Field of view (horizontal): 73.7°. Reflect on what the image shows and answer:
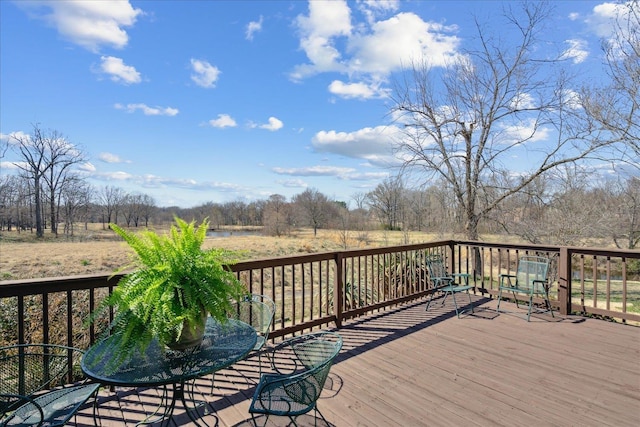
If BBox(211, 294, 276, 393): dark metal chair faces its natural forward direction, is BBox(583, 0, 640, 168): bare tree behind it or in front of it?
behind

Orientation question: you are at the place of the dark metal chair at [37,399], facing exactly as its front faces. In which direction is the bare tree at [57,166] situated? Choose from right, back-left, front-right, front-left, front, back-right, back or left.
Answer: back-left

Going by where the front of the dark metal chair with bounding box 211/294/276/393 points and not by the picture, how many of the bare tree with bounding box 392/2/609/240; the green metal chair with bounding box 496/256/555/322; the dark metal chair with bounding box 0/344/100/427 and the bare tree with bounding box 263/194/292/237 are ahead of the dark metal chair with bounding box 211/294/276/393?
1

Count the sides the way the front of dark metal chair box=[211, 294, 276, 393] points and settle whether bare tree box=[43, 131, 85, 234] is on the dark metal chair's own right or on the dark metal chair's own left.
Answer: on the dark metal chair's own right

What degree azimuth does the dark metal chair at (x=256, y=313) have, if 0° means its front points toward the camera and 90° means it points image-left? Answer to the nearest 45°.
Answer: approximately 45°

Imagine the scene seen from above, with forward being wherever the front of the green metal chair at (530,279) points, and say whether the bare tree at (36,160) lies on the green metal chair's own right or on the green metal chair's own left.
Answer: on the green metal chair's own right

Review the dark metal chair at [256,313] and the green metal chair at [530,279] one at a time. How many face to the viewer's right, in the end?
0

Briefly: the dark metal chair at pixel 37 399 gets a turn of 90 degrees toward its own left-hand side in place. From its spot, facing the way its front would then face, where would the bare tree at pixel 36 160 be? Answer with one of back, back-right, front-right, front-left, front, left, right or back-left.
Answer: front-left

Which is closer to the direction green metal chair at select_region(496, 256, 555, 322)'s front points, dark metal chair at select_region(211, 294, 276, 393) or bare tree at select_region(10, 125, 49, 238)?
the dark metal chair

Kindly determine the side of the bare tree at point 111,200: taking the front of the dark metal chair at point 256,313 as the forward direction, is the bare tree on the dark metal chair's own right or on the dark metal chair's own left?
on the dark metal chair's own right
